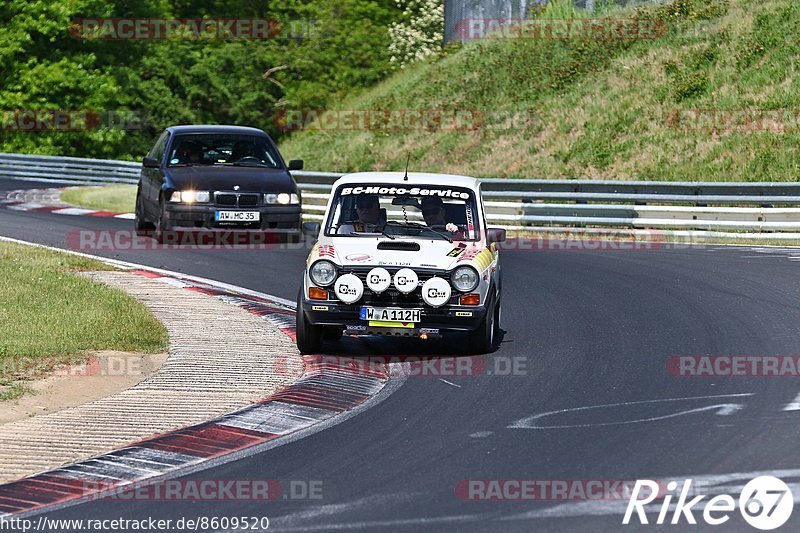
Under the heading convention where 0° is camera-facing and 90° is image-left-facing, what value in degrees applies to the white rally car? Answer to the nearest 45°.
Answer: approximately 0°

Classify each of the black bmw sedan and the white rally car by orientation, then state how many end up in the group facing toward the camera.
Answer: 2

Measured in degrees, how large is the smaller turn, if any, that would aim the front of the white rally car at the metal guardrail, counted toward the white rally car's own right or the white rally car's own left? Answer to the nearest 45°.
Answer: approximately 180°

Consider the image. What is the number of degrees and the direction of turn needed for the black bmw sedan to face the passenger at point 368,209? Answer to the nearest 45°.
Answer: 0° — it already faces them

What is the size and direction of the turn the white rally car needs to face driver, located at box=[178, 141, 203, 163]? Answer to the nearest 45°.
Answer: approximately 180°

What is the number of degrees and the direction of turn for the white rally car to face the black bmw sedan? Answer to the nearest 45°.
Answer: approximately 180°

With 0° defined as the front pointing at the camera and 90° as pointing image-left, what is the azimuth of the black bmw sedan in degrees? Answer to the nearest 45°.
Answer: approximately 0°
